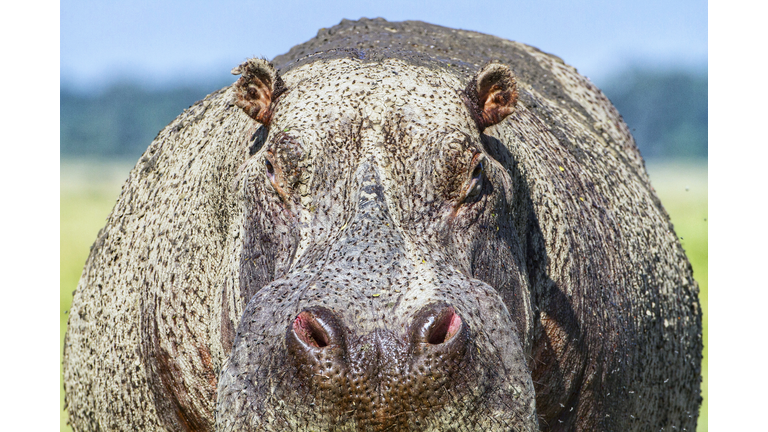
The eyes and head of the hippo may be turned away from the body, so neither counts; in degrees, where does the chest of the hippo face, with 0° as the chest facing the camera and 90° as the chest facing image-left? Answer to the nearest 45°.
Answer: approximately 0°
